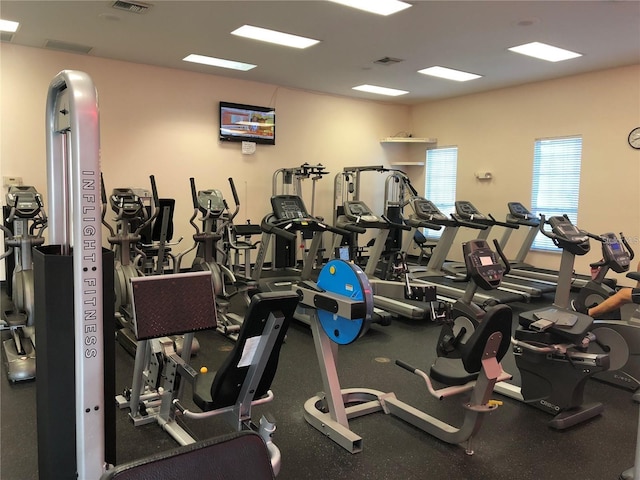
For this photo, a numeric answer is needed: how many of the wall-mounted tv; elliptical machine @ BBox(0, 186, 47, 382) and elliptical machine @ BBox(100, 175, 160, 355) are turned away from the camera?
2

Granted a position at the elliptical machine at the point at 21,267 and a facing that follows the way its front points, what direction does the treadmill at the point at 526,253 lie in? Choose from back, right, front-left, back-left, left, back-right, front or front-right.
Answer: right

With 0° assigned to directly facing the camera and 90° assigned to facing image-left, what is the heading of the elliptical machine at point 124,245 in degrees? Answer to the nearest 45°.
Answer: approximately 180°

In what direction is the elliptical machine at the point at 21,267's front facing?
away from the camera

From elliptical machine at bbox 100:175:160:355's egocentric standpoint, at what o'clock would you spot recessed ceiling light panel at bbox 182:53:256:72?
The recessed ceiling light panel is roughly at 1 o'clock from the elliptical machine.

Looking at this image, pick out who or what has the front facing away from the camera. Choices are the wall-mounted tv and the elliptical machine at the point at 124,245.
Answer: the elliptical machine

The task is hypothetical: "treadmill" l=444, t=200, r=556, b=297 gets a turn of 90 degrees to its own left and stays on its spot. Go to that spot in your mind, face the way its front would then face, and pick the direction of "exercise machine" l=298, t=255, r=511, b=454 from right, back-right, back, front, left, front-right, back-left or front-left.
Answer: front-left

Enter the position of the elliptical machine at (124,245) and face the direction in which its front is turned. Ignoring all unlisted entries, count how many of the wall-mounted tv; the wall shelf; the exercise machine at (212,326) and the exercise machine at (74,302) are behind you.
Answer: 2
